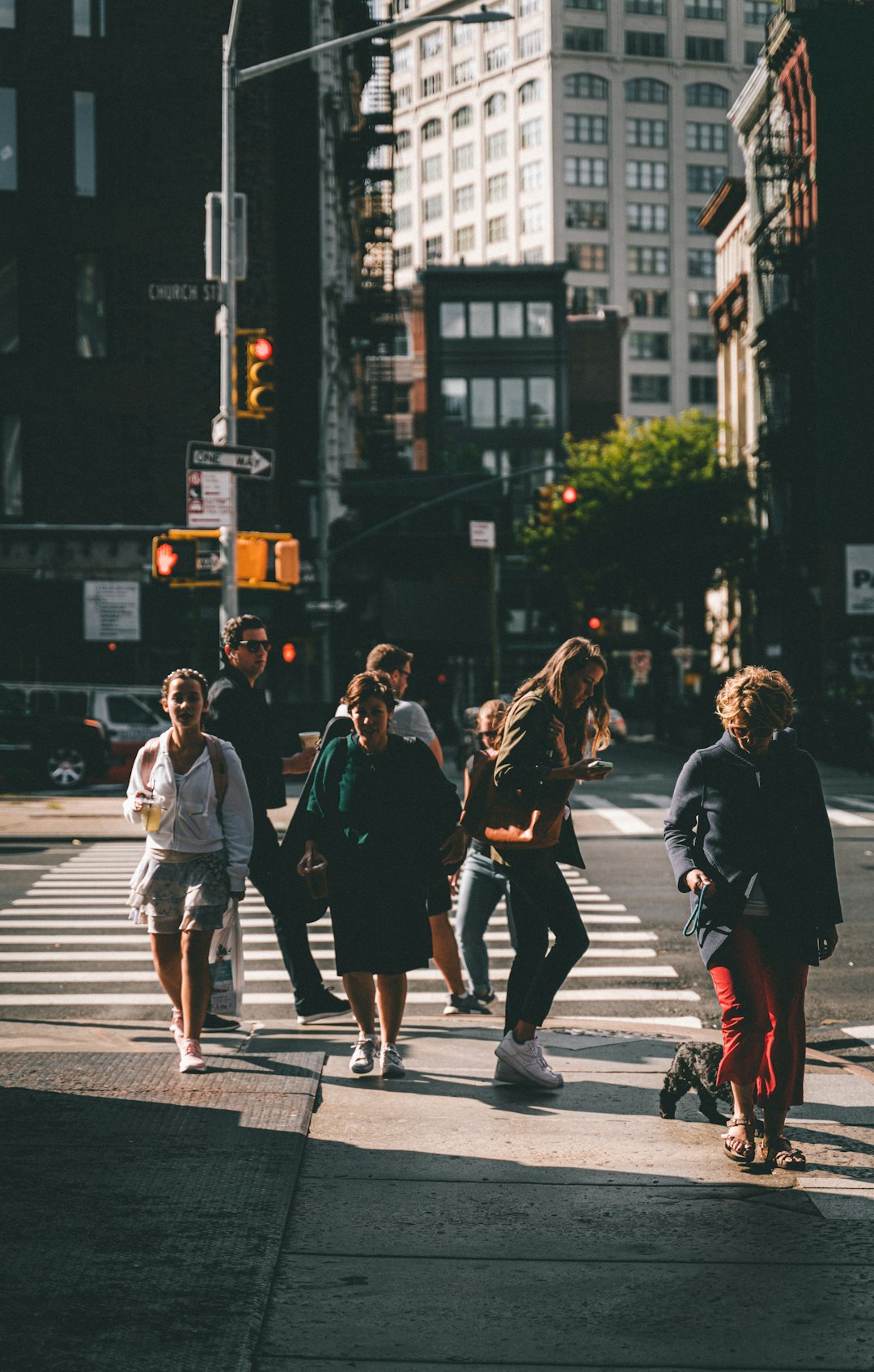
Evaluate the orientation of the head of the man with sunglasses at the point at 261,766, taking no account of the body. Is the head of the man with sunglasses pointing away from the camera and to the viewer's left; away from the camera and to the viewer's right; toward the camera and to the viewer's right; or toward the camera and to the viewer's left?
toward the camera and to the viewer's right

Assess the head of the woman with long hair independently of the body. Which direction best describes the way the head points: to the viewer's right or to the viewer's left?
to the viewer's right

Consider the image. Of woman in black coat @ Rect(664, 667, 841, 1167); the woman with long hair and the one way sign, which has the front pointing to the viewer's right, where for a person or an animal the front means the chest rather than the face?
the woman with long hair

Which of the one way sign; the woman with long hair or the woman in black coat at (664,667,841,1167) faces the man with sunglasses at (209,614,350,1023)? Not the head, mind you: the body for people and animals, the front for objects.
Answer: the one way sign

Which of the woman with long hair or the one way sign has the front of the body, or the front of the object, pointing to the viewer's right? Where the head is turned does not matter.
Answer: the woman with long hair

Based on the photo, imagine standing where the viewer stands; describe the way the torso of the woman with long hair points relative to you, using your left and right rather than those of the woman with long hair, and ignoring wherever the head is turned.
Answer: facing to the right of the viewer

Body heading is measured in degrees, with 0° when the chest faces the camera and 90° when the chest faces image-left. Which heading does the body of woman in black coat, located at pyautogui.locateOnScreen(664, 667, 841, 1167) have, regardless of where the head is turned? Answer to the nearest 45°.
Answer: approximately 0°

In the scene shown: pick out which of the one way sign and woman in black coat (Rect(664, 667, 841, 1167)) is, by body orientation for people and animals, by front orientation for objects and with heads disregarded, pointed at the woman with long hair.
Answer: the one way sign

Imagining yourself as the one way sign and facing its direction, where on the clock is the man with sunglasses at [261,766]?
The man with sunglasses is roughly at 12 o'clock from the one way sign.

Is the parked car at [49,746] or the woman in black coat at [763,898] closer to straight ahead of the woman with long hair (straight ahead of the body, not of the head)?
the woman in black coat
